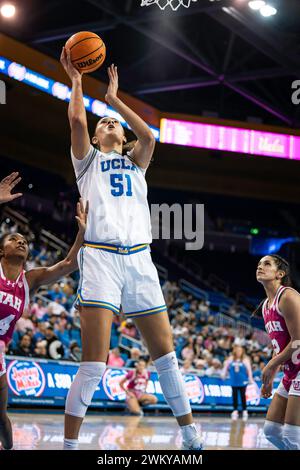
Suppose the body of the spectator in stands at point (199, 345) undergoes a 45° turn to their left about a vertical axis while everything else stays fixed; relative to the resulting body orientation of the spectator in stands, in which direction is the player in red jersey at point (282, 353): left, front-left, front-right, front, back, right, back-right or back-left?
front-right

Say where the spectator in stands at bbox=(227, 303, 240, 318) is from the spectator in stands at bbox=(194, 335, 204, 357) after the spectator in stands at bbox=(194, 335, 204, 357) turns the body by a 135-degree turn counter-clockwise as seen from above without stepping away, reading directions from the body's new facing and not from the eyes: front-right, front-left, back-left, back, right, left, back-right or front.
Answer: front-left

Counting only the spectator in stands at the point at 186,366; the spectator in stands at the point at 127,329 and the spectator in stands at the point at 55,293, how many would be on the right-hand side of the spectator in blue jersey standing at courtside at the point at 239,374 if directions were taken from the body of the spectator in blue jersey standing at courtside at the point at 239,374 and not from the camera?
3

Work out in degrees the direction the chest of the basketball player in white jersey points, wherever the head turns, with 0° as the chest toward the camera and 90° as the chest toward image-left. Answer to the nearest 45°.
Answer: approximately 0°

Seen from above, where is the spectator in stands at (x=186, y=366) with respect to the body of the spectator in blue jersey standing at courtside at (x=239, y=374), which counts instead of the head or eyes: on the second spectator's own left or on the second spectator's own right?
on the second spectator's own right

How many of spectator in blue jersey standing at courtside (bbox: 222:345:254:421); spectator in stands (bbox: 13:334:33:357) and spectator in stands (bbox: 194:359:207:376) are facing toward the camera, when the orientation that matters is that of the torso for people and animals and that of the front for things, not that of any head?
3

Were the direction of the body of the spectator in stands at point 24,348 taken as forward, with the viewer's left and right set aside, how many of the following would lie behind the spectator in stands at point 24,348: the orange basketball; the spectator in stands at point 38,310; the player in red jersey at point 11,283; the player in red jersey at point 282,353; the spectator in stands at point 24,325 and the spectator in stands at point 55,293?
3

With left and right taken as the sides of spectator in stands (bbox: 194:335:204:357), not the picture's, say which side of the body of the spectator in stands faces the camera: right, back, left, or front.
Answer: front

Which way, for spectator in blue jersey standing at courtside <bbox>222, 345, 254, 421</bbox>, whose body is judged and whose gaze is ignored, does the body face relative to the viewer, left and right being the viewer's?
facing the viewer

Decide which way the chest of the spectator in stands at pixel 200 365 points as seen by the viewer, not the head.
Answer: toward the camera
